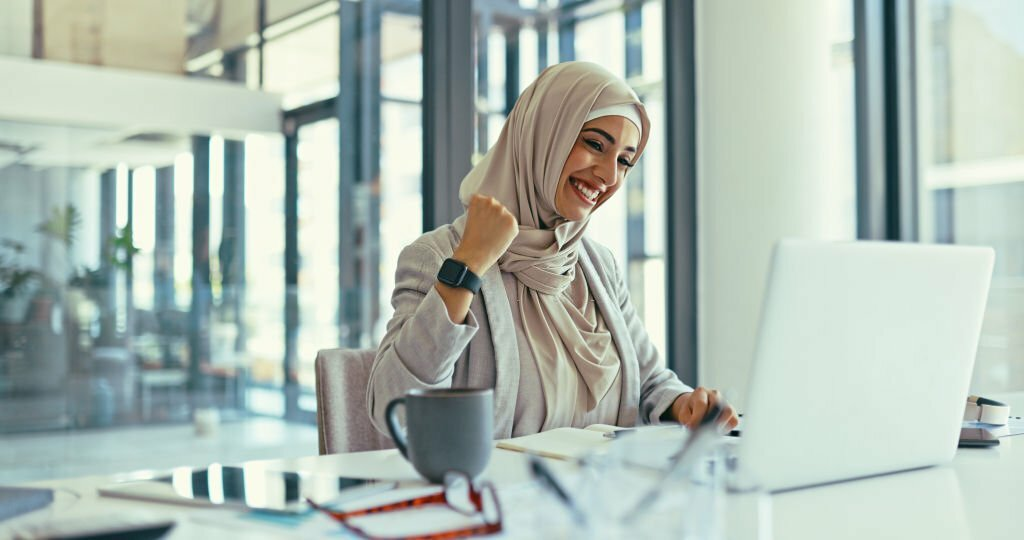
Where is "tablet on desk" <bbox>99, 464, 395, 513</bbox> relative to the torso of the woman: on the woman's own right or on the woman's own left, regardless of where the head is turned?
on the woman's own right

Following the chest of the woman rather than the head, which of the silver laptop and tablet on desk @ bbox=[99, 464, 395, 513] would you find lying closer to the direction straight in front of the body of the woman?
the silver laptop

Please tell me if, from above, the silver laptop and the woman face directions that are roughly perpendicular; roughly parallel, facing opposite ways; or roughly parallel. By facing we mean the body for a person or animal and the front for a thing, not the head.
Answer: roughly parallel, facing opposite ways

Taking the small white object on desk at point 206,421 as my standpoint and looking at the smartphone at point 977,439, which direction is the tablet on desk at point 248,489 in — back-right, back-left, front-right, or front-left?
front-right

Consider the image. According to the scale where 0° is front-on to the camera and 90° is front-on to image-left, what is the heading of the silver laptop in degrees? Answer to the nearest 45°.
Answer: approximately 135°

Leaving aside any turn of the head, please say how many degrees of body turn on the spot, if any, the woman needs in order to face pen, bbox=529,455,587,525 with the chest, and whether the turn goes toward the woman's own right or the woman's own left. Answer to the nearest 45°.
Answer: approximately 45° to the woman's own right

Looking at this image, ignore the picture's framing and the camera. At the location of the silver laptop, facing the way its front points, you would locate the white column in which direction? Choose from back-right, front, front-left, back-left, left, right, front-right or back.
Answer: front-right

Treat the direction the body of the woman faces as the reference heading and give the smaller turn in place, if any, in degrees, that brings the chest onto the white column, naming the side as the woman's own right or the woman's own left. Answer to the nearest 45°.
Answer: approximately 90° to the woman's own left

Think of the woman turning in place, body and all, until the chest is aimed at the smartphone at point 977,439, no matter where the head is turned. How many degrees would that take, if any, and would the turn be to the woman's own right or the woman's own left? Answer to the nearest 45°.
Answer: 0° — they already face it

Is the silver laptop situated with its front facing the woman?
yes

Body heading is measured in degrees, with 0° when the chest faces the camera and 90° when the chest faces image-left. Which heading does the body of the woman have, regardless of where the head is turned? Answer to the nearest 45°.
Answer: approximately 315°

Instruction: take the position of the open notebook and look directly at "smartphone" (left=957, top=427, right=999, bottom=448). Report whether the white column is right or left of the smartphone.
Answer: left
